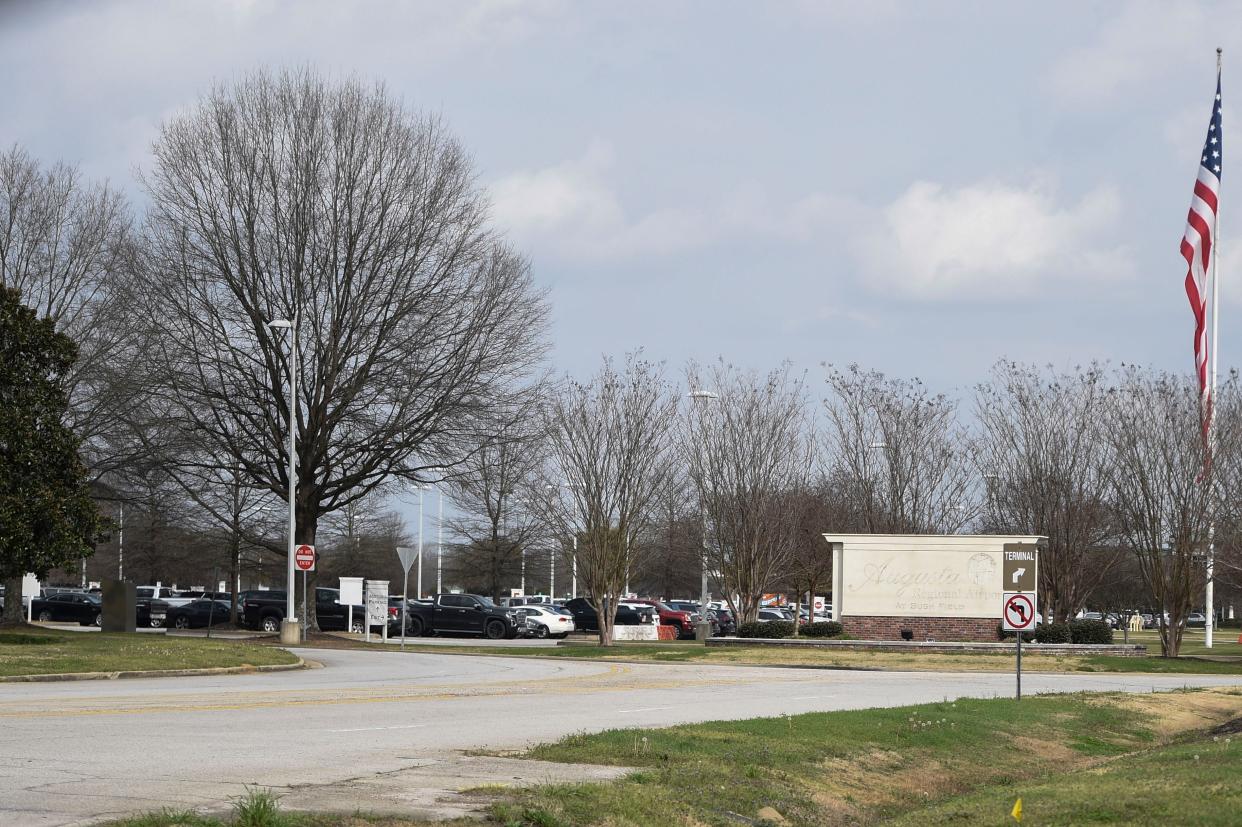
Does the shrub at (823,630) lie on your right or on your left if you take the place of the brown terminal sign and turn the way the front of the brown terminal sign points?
on your right

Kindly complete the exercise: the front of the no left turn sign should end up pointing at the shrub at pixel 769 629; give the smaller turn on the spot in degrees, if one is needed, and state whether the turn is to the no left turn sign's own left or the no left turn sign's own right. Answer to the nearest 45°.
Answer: approximately 180°

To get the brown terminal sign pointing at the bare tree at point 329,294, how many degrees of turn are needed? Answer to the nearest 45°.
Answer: approximately 90° to its right

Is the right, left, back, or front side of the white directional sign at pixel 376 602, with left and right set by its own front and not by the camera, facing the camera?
front

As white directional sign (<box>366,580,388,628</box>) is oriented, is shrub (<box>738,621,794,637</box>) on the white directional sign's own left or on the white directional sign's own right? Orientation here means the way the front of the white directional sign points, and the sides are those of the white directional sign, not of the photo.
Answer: on the white directional sign's own left

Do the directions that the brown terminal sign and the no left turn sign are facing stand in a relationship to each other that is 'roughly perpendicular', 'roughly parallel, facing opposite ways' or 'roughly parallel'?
roughly parallel

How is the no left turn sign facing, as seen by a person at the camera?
facing the viewer

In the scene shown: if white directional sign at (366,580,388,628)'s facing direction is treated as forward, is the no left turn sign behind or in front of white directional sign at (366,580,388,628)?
in front

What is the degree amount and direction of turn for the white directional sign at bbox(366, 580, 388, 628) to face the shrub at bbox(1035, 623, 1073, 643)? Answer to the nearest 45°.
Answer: approximately 90° to its left

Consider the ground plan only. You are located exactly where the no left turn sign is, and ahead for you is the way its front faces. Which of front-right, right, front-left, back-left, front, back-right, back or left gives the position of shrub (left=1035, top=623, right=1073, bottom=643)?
back

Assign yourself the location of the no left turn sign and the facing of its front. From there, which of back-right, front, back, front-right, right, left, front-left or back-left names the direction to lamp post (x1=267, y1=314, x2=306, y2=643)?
back-right

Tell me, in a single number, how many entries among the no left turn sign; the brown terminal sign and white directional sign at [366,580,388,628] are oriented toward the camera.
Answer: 3
